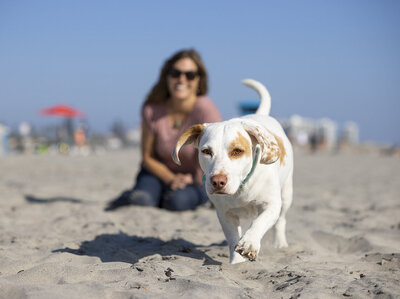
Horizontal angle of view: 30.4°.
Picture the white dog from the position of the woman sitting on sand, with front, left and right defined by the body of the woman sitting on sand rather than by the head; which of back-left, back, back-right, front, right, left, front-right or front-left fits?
front

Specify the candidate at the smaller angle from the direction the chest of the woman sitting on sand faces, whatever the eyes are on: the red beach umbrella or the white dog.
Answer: the white dog

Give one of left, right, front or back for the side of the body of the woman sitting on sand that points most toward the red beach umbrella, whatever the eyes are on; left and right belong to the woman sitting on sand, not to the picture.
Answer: back
